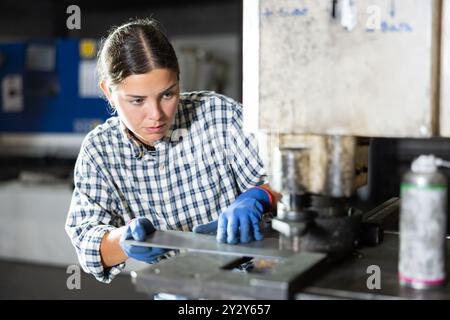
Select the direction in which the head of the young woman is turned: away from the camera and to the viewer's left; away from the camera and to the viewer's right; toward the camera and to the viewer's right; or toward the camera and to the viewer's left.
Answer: toward the camera and to the viewer's right

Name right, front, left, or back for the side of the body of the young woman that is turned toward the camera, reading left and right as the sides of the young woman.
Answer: front

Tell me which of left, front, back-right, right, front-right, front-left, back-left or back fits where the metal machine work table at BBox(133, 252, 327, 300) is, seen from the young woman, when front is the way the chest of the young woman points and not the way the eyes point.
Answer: front

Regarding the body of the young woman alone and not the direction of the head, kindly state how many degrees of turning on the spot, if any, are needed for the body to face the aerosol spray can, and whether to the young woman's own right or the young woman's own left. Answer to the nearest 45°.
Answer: approximately 45° to the young woman's own left
